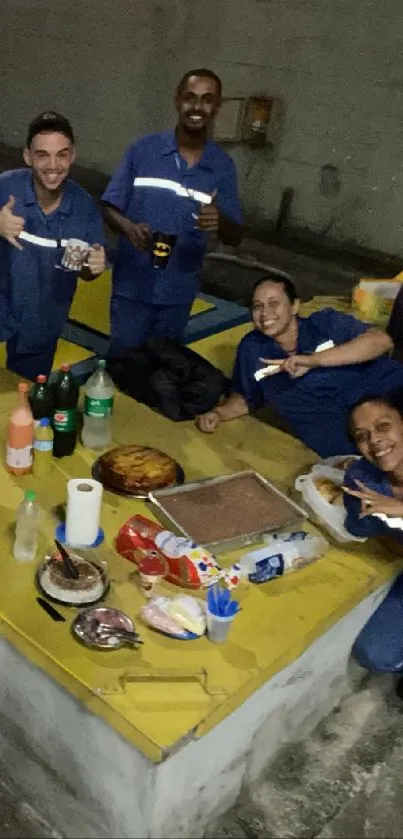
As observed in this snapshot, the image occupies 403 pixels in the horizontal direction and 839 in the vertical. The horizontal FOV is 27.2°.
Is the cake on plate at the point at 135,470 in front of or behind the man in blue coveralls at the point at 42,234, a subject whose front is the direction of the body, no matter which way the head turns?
in front

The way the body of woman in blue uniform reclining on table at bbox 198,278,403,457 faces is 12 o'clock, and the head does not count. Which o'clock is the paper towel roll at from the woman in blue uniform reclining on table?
The paper towel roll is roughly at 1 o'clock from the woman in blue uniform reclining on table.

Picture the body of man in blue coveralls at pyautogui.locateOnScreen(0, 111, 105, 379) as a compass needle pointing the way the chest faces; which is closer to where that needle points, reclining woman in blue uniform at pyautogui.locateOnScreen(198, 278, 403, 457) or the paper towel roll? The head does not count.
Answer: the paper towel roll

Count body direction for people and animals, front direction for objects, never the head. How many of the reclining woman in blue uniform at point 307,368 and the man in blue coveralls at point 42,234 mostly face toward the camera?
2

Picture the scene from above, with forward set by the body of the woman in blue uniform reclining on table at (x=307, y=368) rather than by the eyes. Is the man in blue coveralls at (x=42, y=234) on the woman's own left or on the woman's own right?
on the woman's own right

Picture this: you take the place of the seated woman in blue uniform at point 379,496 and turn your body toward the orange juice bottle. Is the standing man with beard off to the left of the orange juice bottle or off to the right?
right

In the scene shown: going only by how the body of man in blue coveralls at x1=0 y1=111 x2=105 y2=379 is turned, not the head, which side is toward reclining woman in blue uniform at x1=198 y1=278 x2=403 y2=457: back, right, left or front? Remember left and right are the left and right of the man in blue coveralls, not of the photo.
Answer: left

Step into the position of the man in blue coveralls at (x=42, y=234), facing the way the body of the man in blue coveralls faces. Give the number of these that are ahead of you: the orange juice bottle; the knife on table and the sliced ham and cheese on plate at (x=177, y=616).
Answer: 3

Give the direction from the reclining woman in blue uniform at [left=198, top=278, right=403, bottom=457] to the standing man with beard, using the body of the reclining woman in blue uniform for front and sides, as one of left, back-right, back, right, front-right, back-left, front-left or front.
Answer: back-right

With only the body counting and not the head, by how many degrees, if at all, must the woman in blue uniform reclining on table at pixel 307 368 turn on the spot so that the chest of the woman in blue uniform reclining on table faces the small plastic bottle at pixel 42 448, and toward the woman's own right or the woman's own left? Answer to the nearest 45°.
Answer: approximately 45° to the woman's own right

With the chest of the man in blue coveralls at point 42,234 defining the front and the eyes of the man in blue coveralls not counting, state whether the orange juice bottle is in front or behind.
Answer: in front

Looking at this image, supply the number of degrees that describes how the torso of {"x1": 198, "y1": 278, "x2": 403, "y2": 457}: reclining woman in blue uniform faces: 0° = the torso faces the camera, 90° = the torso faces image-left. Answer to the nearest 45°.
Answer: approximately 0°

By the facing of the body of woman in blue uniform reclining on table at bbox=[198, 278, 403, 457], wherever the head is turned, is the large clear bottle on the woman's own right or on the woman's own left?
on the woman's own right
